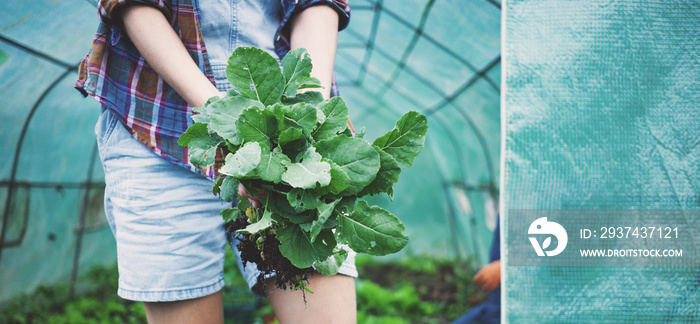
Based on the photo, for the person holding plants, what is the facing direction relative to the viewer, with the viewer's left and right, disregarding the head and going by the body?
facing the viewer and to the right of the viewer
